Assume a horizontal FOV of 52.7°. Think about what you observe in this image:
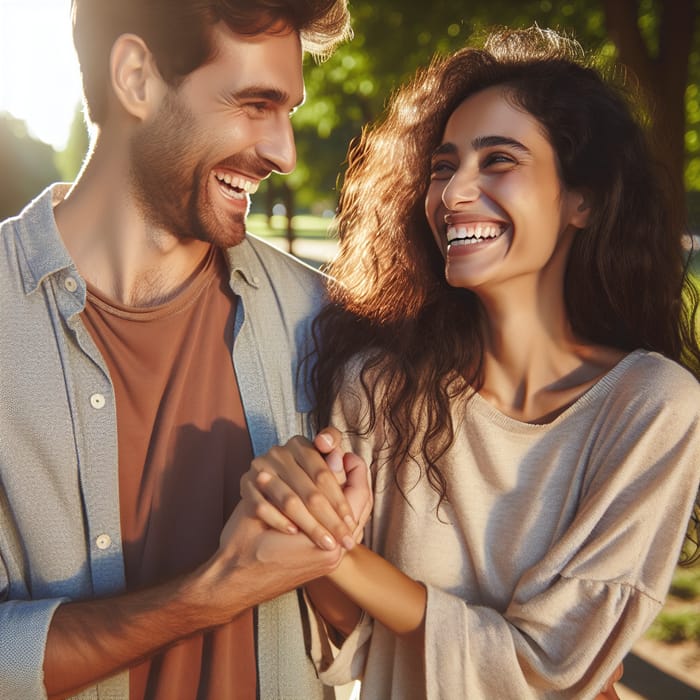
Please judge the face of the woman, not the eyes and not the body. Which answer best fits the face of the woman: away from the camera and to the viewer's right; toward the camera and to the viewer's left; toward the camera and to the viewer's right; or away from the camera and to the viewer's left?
toward the camera and to the viewer's left

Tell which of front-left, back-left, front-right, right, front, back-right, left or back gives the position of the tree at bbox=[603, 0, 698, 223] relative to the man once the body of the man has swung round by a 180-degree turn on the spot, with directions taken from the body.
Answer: right

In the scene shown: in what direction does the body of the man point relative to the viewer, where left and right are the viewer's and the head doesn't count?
facing the viewer and to the right of the viewer

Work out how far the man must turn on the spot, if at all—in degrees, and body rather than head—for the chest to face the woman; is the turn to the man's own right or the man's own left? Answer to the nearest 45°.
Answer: approximately 45° to the man's own left

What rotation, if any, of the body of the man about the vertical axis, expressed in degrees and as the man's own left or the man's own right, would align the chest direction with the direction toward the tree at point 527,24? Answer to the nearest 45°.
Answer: approximately 90° to the man's own left
